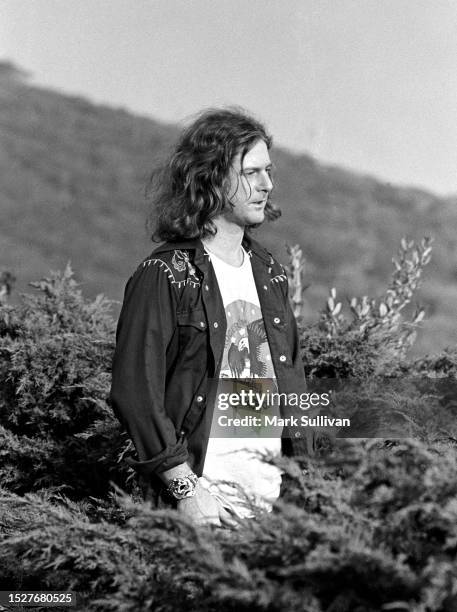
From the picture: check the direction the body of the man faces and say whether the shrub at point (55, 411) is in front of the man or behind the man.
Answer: behind

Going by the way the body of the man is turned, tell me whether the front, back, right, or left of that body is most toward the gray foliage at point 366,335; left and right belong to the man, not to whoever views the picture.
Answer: left
